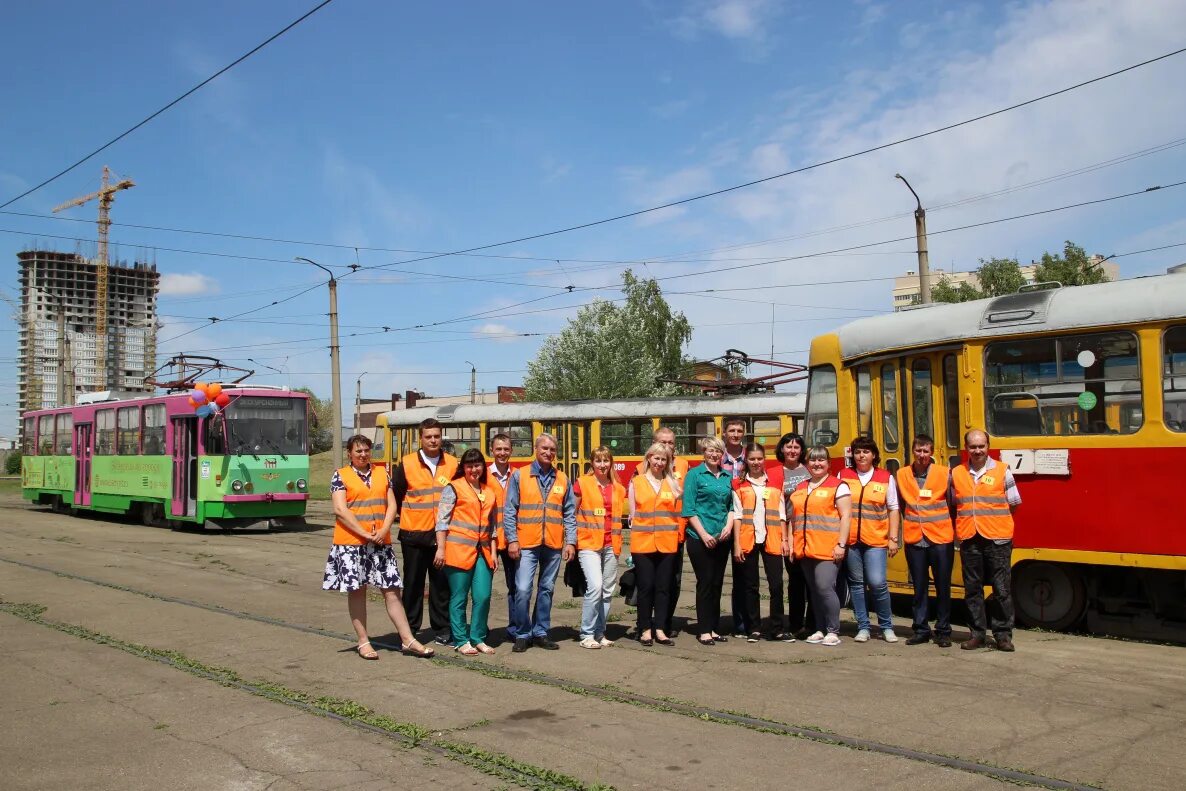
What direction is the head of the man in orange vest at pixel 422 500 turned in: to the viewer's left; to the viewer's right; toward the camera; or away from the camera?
toward the camera

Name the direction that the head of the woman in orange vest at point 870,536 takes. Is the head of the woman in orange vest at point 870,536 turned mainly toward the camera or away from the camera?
toward the camera

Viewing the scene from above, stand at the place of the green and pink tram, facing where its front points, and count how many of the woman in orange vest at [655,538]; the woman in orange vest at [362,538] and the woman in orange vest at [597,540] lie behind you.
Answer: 0

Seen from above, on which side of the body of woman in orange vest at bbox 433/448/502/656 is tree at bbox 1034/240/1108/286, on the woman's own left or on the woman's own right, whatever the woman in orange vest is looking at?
on the woman's own left

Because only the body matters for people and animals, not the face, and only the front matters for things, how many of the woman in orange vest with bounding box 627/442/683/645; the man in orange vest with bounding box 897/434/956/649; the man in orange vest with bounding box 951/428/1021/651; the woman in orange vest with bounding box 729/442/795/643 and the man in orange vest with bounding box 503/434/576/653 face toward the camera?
5

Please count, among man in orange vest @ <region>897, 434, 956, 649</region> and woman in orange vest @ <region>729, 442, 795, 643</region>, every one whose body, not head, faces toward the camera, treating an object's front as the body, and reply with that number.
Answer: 2

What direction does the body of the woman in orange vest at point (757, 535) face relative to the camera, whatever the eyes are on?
toward the camera

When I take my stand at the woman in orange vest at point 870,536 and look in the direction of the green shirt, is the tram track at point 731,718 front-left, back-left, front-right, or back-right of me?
front-left

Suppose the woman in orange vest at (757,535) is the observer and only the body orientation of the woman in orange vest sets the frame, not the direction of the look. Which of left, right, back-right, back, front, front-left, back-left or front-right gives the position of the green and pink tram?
back-right

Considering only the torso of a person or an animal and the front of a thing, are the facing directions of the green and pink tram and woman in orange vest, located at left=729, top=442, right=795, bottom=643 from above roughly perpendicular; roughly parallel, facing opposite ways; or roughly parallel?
roughly perpendicular

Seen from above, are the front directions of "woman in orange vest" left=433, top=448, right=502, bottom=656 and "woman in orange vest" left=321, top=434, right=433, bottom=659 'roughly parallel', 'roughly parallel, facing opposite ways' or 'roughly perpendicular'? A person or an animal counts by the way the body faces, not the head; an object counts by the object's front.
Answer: roughly parallel

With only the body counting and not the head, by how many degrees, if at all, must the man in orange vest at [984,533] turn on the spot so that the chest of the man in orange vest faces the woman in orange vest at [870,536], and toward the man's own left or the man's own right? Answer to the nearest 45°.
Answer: approximately 90° to the man's own right

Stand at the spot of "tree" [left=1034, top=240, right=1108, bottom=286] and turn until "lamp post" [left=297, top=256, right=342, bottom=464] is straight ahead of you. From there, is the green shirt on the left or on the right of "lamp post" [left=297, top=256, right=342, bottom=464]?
left

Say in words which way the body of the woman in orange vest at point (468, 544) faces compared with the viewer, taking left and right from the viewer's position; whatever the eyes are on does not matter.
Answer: facing the viewer and to the right of the viewer

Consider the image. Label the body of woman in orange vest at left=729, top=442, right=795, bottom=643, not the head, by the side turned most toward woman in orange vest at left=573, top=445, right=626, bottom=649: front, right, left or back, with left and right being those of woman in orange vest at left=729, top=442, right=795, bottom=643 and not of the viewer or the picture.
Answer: right

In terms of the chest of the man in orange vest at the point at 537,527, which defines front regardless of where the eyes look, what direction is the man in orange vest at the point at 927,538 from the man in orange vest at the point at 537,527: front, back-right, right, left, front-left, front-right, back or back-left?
left

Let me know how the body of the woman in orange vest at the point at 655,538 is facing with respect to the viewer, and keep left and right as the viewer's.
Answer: facing the viewer

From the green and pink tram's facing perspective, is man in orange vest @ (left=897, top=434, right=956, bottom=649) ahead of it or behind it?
ahead
